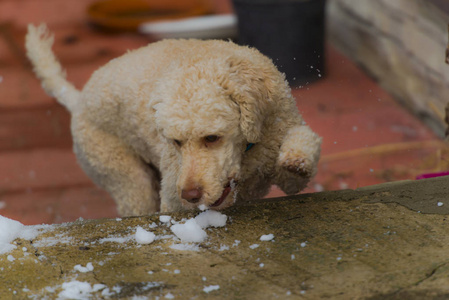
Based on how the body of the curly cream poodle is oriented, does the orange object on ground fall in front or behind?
behind

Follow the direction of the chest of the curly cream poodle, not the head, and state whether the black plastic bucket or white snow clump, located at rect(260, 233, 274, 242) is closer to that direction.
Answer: the white snow clump

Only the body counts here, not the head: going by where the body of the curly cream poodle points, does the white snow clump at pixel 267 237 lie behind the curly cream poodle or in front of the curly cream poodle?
in front

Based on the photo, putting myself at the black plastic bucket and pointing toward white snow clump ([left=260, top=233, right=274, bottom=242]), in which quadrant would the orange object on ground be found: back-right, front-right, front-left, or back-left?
back-right

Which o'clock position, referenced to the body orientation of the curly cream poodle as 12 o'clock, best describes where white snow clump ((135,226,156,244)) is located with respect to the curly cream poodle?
The white snow clump is roughly at 2 o'clock from the curly cream poodle.

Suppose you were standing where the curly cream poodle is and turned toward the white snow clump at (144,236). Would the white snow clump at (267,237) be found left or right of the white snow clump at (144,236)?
left

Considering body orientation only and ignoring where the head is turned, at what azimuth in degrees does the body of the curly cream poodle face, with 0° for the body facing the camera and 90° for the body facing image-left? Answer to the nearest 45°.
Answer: approximately 315°
